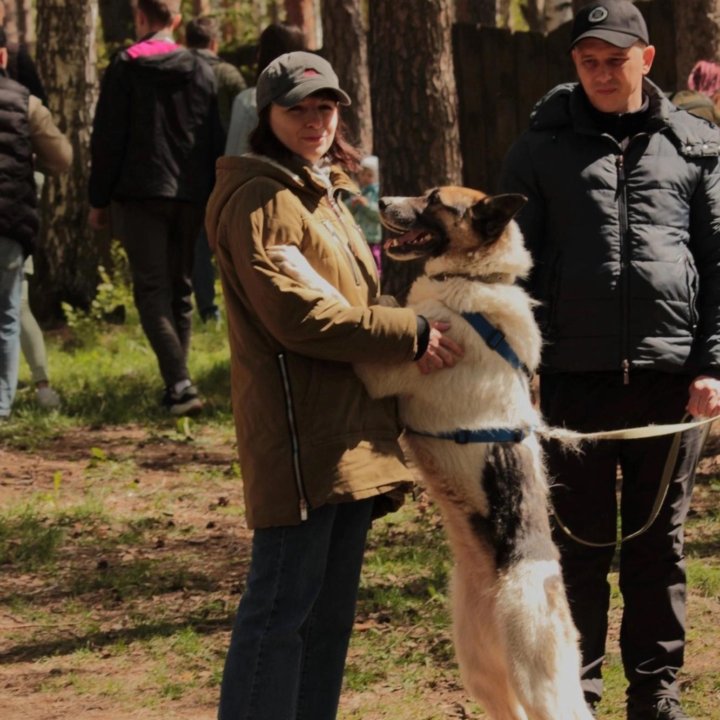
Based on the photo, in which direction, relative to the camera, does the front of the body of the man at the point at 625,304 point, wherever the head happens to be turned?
toward the camera

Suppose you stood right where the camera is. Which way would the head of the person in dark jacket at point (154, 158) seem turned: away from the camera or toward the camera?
away from the camera

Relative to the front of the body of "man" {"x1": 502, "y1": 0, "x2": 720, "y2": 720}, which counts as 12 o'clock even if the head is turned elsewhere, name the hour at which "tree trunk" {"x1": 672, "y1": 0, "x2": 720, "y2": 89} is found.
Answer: The tree trunk is roughly at 6 o'clock from the man.

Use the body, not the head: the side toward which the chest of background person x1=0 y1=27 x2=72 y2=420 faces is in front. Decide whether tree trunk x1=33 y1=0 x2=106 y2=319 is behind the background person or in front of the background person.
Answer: in front

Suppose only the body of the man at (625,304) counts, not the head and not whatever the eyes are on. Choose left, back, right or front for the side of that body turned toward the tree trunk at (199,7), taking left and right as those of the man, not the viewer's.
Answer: back

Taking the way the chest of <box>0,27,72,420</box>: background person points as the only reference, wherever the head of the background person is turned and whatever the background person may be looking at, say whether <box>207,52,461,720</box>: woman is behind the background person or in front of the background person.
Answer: behind

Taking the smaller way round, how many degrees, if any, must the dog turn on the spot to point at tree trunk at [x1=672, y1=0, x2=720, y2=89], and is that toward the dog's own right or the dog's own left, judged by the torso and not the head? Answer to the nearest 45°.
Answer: approximately 90° to the dog's own right

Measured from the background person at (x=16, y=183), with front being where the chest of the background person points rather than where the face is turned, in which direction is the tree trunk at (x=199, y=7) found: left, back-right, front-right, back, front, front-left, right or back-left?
front

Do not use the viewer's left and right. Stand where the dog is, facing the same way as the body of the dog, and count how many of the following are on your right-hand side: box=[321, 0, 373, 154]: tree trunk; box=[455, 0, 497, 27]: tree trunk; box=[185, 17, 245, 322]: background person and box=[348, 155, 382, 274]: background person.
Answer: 4

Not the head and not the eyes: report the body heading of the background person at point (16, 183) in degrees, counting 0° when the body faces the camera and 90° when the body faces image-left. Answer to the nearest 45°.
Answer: approximately 180°

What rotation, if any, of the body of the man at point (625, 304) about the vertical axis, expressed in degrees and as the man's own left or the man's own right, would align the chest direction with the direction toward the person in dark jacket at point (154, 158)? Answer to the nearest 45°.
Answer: approximately 135° to the man's own right

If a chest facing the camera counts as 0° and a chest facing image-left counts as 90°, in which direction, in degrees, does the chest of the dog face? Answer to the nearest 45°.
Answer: approximately 90°

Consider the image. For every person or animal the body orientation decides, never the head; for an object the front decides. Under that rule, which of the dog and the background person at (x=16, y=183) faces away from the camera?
the background person

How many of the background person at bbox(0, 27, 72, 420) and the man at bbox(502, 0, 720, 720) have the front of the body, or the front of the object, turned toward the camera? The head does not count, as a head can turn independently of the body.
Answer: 1
